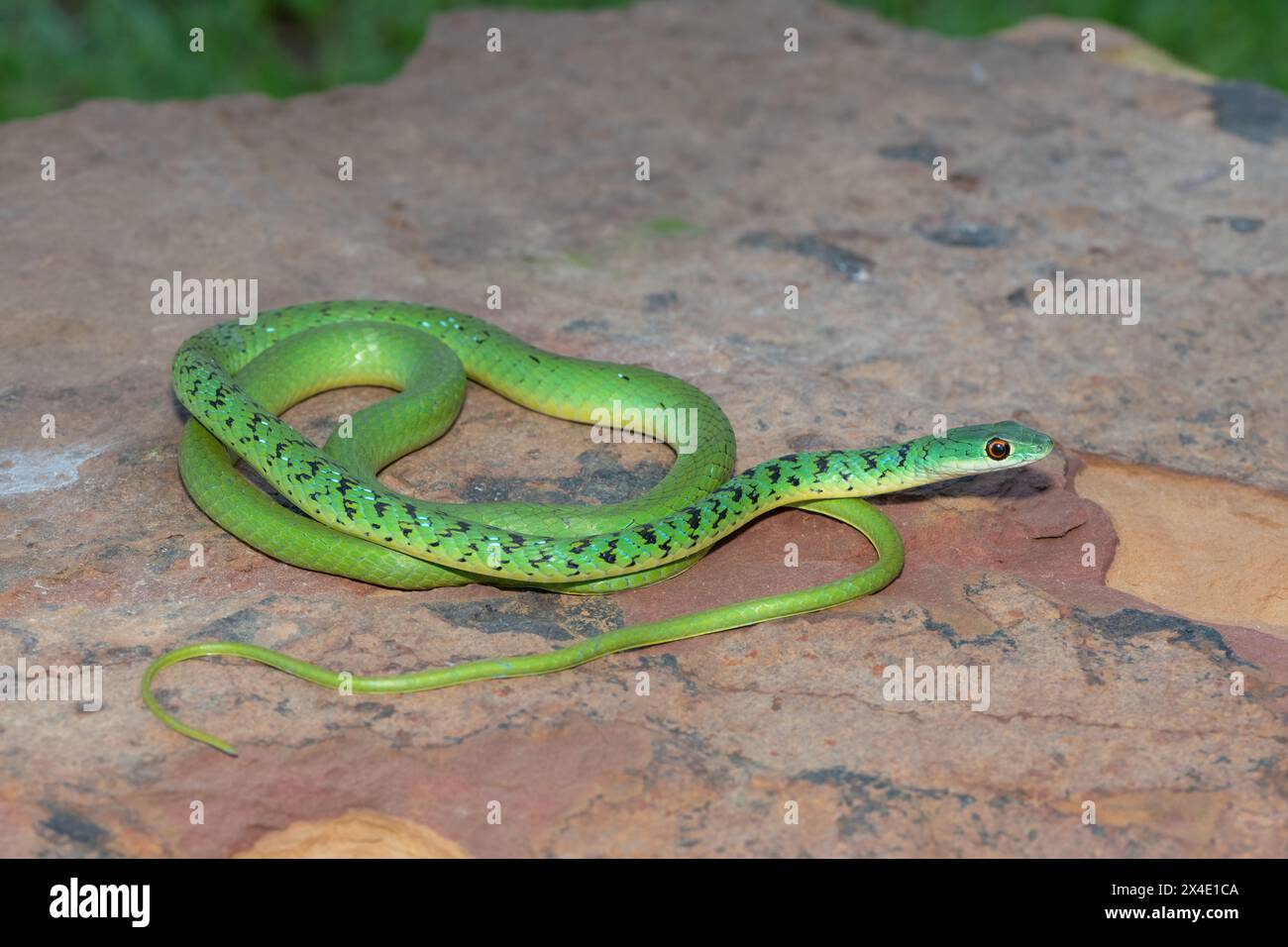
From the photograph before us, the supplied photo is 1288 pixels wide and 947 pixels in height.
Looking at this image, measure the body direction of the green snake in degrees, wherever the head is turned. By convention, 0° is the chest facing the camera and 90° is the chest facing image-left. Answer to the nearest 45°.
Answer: approximately 270°
